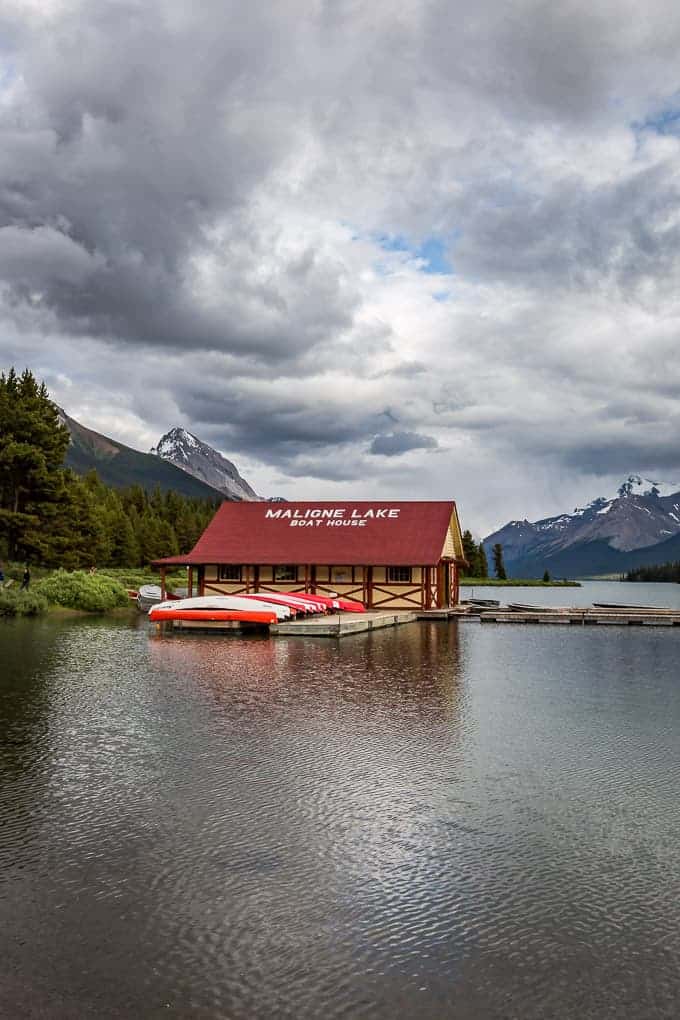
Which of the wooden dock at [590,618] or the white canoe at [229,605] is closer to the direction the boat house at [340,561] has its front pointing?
the white canoe

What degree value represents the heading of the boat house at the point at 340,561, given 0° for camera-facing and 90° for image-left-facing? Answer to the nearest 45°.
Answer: approximately 0°

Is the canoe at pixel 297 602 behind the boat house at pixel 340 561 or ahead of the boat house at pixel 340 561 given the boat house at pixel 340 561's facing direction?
ahead

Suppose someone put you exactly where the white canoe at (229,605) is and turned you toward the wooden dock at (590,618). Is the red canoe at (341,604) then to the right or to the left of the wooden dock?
left

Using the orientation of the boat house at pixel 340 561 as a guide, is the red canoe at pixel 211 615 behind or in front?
in front

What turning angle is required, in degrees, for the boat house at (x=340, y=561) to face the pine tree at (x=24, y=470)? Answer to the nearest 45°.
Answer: approximately 90° to its right

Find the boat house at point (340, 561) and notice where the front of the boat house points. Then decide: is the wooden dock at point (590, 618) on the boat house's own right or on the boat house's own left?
on the boat house's own left

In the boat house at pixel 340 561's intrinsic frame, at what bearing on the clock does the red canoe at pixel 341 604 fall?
The red canoe is roughly at 12 o'clock from the boat house.

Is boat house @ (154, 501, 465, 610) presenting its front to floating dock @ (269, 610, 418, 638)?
yes

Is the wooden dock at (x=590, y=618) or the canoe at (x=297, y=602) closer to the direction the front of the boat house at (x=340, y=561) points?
the canoe
